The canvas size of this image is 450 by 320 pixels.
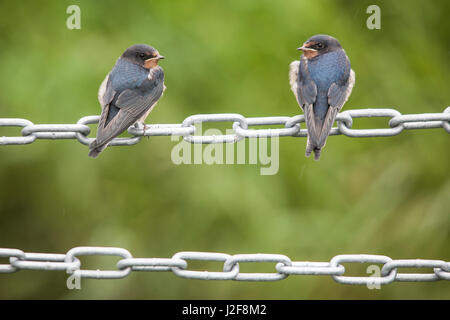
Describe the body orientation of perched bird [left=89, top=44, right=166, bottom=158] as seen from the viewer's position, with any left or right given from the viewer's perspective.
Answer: facing away from the viewer and to the right of the viewer

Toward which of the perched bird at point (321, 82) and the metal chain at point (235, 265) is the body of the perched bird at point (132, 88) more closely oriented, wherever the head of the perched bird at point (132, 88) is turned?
the perched bird

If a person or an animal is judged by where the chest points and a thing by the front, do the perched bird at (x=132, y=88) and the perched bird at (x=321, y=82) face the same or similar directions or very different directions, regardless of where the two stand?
same or similar directions

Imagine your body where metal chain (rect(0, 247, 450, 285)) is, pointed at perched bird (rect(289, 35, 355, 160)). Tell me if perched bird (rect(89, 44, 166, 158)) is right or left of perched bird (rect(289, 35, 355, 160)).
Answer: left

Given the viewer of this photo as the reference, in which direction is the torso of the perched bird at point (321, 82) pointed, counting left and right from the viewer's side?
facing away from the viewer

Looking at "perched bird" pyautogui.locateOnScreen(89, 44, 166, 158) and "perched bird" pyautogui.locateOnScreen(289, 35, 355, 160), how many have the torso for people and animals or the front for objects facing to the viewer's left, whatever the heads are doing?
0

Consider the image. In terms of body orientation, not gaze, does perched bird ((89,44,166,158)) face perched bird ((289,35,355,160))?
no

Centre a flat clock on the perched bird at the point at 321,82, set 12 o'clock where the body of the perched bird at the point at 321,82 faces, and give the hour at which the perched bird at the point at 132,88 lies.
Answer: the perched bird at the point at 132,88 is roughly at 9 o'clock from the perched bird at the point at 321,82.

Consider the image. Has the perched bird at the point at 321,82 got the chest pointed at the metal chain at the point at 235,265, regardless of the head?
no

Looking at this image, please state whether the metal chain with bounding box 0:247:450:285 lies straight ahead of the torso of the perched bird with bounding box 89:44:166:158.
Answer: no
